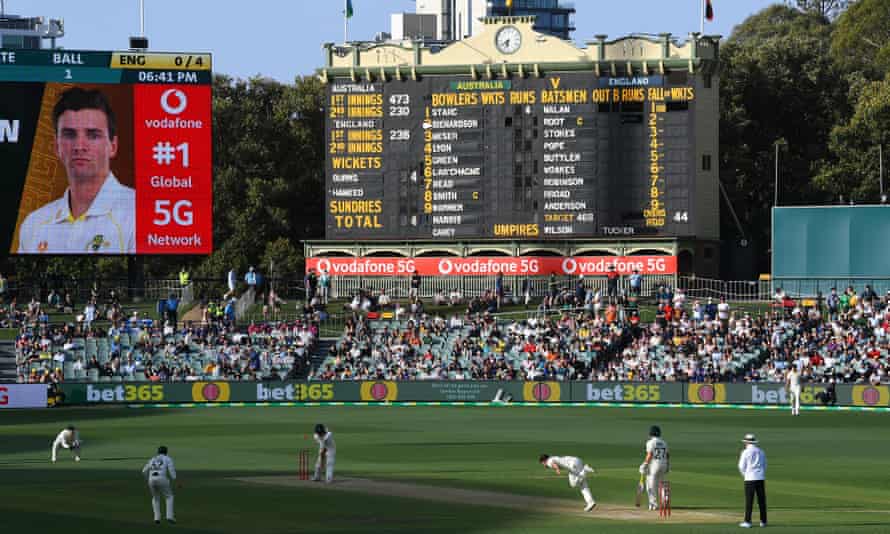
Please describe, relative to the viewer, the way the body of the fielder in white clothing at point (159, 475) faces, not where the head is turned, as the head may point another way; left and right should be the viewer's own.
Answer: facing away from the viewer and to the right of the viewer

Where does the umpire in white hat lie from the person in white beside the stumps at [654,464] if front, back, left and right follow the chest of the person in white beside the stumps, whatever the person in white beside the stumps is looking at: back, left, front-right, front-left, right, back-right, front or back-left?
back

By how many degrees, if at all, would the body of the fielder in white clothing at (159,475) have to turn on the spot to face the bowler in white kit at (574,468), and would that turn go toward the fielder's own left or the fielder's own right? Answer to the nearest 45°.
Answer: approximately 45° to the fielder's own right

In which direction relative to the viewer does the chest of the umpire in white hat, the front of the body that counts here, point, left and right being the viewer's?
facing away from the viewer and to the left of the viewer

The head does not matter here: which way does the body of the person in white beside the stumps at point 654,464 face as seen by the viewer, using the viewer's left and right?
facing away from the viewer and to the left of the viewer

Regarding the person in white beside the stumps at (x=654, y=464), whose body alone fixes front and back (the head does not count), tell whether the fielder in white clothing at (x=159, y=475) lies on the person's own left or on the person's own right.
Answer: on the person's own left

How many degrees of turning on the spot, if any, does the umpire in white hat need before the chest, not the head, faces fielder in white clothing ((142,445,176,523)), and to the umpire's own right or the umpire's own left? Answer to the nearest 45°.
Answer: approximately 45° to the umpire's own left

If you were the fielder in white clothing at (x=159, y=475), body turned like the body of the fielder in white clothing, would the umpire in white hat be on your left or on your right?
on your right
